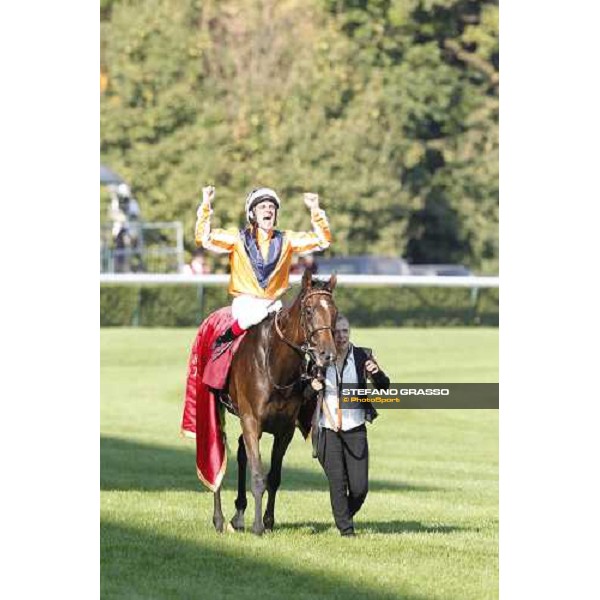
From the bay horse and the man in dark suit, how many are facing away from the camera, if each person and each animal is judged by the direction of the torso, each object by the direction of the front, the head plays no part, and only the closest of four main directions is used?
0

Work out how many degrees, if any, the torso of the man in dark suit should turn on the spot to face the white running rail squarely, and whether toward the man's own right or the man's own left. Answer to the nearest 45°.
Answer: approximately 180°

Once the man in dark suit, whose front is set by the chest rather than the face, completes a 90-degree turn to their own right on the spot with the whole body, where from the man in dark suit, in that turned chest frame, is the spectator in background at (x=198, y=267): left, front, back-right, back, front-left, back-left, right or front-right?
right

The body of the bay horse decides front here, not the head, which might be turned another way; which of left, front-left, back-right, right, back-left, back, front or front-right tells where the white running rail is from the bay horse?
back-left

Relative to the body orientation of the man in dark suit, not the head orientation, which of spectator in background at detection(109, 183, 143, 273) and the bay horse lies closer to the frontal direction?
the bay horse

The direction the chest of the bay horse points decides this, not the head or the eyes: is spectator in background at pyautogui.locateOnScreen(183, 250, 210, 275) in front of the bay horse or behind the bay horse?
behind

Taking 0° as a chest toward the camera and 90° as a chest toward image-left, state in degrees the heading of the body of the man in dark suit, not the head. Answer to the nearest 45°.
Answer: approximately 0°

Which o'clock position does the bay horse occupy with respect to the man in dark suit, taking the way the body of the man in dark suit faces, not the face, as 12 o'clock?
The bay horse is roughly at 3 o'clock from the man in dark suit.

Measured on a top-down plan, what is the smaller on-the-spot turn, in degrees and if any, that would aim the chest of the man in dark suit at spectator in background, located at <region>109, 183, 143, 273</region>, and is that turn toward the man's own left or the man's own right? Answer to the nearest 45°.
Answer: approximately 180°

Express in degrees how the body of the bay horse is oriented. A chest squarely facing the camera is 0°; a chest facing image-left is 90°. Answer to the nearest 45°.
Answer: approximately 315°

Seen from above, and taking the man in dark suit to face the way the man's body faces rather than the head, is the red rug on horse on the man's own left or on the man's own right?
on the man's own right
